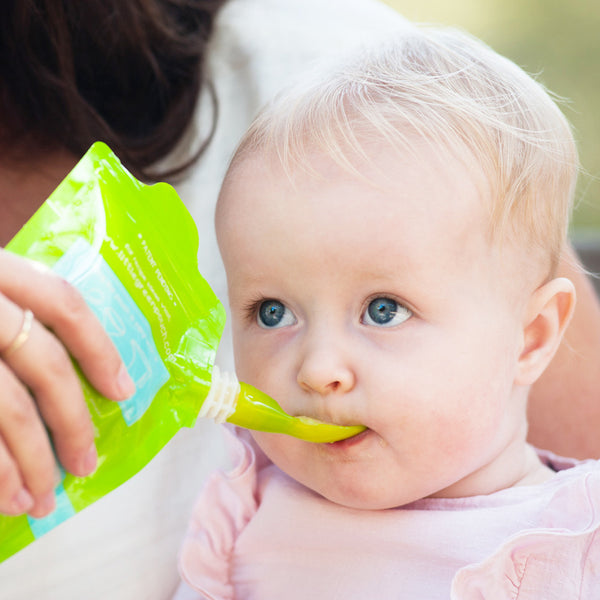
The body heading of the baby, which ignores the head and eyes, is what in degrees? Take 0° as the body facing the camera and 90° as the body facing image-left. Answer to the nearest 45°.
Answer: approximately 45°
